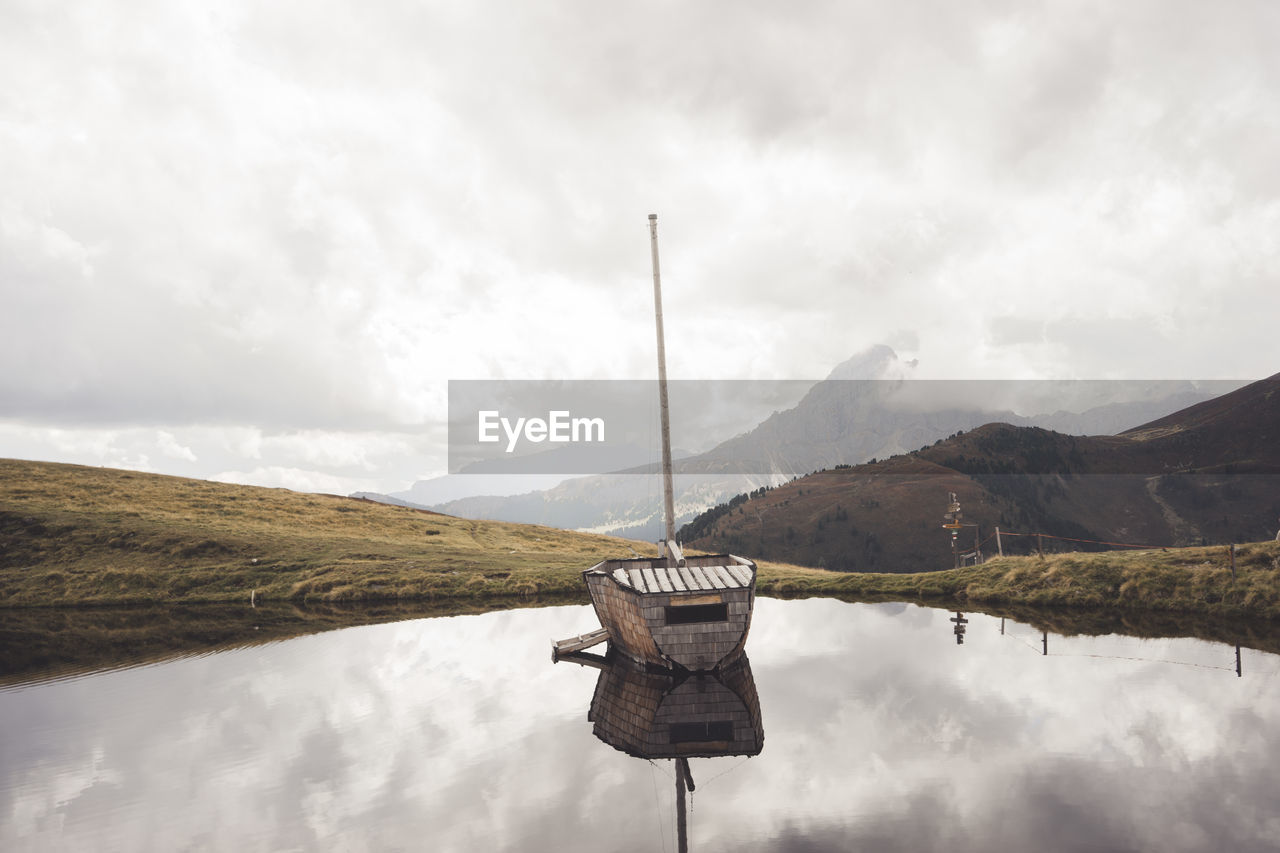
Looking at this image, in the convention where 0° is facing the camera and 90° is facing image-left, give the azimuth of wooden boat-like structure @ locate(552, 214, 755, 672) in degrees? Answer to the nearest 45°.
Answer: approximately 135°
